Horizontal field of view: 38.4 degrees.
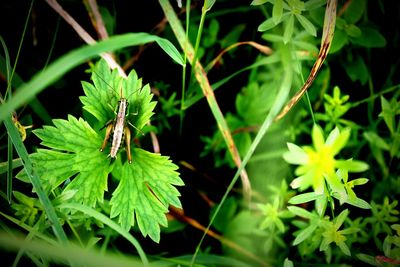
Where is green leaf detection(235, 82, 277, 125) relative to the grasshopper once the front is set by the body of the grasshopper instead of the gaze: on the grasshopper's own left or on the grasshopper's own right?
on the grasshopper's own right

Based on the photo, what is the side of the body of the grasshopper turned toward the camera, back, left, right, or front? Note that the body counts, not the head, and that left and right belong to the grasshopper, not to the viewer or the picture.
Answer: back

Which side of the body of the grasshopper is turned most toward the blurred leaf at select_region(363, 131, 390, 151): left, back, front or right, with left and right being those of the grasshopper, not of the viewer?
right

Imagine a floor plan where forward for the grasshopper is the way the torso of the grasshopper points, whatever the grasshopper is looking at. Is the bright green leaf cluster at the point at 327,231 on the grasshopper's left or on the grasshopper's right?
on the grasshopper's right

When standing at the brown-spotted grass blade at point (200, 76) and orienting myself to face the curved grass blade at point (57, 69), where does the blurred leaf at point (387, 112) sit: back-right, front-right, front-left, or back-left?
back-left
